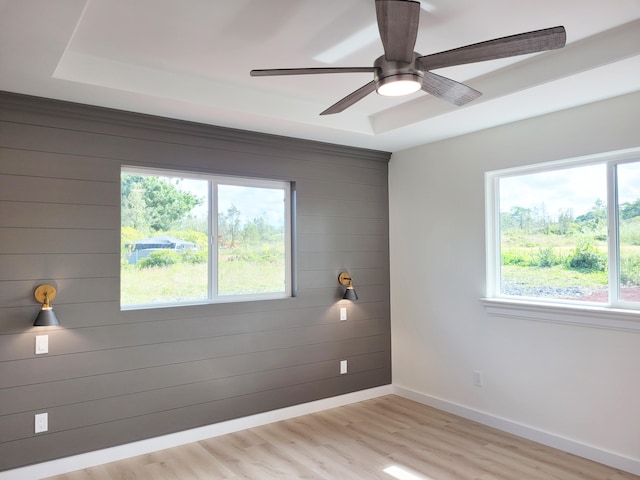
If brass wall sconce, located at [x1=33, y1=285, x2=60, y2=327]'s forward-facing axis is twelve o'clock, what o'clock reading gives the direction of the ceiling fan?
The ceiling fan is roughly at 11 o'clock from the brass wall sconce.

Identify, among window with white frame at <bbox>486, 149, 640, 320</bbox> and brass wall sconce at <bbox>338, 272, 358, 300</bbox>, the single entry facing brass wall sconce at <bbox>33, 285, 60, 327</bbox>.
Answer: the window with white frame

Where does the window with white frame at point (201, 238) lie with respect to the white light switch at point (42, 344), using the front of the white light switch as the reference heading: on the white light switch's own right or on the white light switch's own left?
on the white light switch's own left

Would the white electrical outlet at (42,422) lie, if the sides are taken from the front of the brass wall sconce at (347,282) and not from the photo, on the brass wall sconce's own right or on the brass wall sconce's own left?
on the brass wall sconce's own right

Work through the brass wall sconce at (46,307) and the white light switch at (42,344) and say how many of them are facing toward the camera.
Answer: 2

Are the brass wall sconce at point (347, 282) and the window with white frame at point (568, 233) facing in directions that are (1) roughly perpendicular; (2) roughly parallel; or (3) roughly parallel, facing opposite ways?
roughly perpendicular

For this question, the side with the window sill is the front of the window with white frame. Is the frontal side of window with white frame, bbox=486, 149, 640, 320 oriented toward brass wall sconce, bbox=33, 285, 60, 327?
yes

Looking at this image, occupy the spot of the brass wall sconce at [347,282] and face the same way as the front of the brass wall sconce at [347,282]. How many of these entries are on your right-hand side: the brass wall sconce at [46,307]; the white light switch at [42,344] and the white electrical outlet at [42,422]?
3

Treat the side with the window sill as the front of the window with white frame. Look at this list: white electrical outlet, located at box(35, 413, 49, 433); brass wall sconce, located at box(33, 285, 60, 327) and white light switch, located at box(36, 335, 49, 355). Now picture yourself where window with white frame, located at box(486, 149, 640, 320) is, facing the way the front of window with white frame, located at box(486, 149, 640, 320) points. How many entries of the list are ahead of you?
3

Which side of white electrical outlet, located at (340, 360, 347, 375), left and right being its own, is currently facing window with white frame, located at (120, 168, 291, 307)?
right

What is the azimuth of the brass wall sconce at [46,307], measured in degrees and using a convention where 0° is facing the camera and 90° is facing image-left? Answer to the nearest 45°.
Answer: approximately 0°
